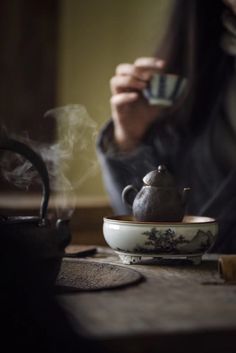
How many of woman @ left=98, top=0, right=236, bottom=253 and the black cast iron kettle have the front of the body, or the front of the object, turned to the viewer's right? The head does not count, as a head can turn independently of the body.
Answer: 1

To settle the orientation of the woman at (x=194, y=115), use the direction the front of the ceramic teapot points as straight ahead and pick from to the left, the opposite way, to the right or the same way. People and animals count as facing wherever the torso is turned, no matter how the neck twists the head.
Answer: to the right

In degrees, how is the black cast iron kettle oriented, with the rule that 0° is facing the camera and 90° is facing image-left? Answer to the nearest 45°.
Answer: approximately 270°

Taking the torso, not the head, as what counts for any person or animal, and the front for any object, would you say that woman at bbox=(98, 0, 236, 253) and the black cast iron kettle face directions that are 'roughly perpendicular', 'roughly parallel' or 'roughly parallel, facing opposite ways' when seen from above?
roughly perpendicular

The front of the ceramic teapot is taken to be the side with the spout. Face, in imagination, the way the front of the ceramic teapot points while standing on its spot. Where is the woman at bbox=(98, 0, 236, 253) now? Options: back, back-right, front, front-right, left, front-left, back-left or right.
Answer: left

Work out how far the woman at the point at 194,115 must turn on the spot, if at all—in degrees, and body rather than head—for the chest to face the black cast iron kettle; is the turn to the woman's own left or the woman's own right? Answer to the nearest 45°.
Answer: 0° — they already face it
